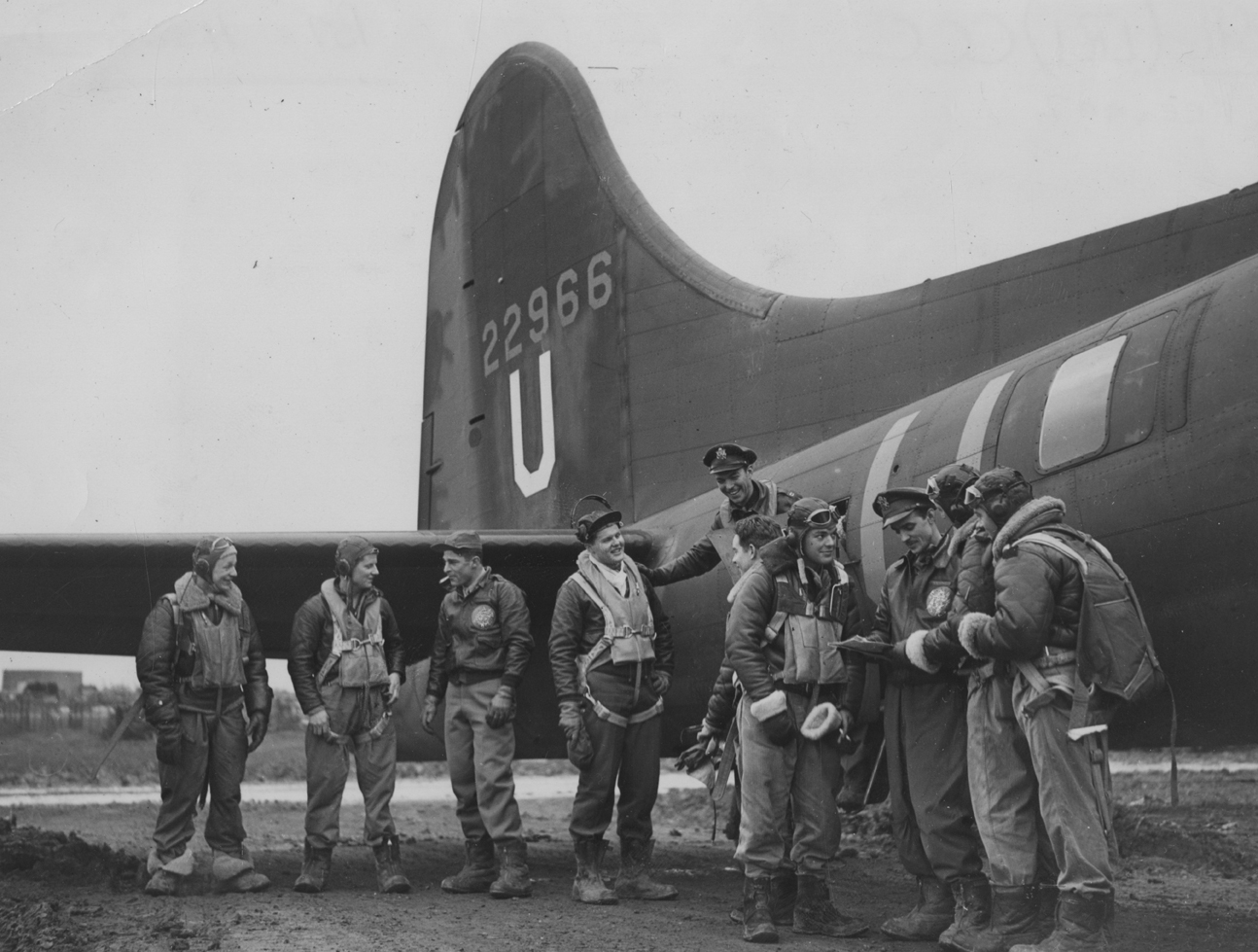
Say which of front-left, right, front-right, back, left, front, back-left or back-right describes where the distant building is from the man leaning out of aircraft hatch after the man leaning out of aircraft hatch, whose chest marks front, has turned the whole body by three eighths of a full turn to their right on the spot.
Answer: front-left

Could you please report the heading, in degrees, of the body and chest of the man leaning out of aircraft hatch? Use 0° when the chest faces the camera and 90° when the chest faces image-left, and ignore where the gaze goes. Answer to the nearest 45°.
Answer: approximately 45°
